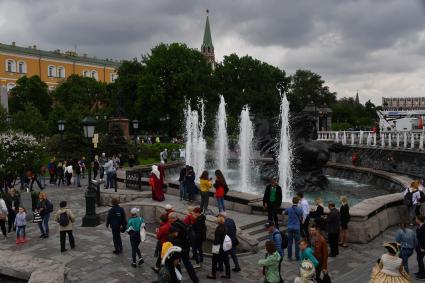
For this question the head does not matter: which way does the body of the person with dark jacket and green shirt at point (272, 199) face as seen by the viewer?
toward the camera

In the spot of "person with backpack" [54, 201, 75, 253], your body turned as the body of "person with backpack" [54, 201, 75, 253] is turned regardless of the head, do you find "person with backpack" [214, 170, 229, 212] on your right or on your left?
on your right

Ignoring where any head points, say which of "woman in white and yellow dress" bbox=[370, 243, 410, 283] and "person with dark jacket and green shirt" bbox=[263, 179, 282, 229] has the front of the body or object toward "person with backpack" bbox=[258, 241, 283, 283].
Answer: "person with dark jacket and green shirt" bbox=[263, 179, 282, 229]

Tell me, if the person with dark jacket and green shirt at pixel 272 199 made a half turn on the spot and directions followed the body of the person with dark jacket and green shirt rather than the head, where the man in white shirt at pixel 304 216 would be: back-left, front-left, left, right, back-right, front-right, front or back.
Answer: back-right

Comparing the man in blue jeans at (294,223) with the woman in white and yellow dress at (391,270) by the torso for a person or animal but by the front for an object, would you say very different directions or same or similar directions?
same or similar directions

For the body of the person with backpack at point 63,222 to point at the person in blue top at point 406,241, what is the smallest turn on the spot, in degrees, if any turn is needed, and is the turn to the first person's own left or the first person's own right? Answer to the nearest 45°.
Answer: approximately 135° to the first person's own right

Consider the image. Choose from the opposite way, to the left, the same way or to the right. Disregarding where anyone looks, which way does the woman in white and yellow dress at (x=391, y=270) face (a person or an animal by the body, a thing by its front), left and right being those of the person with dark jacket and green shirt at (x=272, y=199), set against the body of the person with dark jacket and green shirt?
the opposite way

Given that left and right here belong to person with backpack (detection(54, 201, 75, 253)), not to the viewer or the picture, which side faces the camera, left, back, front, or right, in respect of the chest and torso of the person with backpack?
back
